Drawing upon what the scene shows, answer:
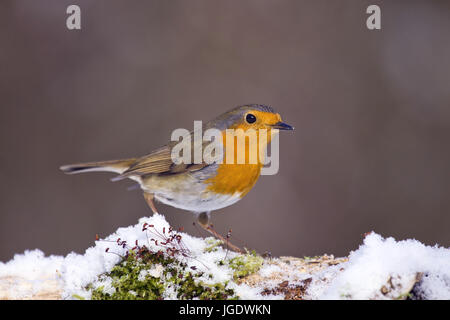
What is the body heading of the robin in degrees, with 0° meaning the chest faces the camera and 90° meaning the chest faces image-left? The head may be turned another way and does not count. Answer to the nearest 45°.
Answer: approximately 270°
